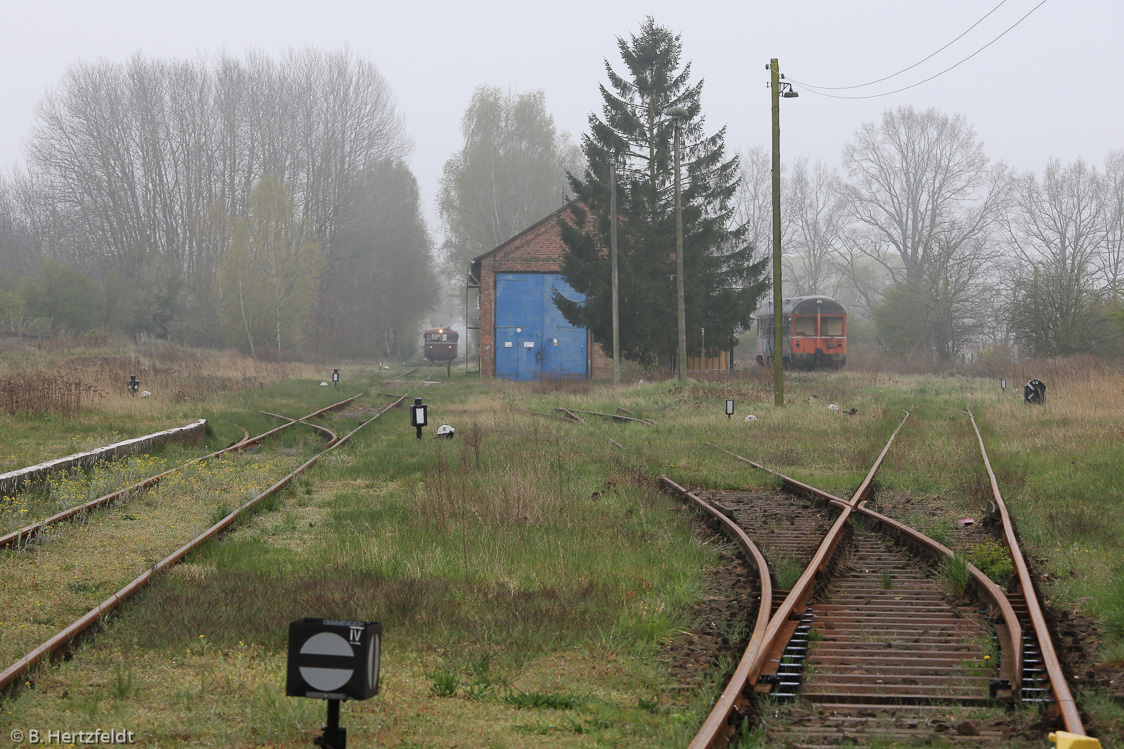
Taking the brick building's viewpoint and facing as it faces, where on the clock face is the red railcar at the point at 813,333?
The red railcar is roughly at 9 o'clock from the brick building.

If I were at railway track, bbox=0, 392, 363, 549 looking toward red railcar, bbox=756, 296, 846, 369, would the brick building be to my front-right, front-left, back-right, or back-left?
front-left

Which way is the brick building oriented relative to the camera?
toward the camera

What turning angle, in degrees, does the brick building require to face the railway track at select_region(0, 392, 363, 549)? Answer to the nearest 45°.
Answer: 0° — it already faces it

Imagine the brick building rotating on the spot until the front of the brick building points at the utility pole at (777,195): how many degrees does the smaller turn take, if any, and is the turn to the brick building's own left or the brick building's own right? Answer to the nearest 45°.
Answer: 0° — it already faces it

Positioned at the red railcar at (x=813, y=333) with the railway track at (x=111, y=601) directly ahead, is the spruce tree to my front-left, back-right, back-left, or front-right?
front-right

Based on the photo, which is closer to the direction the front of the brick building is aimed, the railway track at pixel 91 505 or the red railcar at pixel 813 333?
the railway track

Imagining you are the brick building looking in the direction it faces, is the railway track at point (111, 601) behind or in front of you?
in front

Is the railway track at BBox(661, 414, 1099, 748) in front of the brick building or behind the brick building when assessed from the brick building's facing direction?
in front

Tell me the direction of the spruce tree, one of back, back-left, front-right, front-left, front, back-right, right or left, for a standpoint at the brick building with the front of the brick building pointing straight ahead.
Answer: front-left
